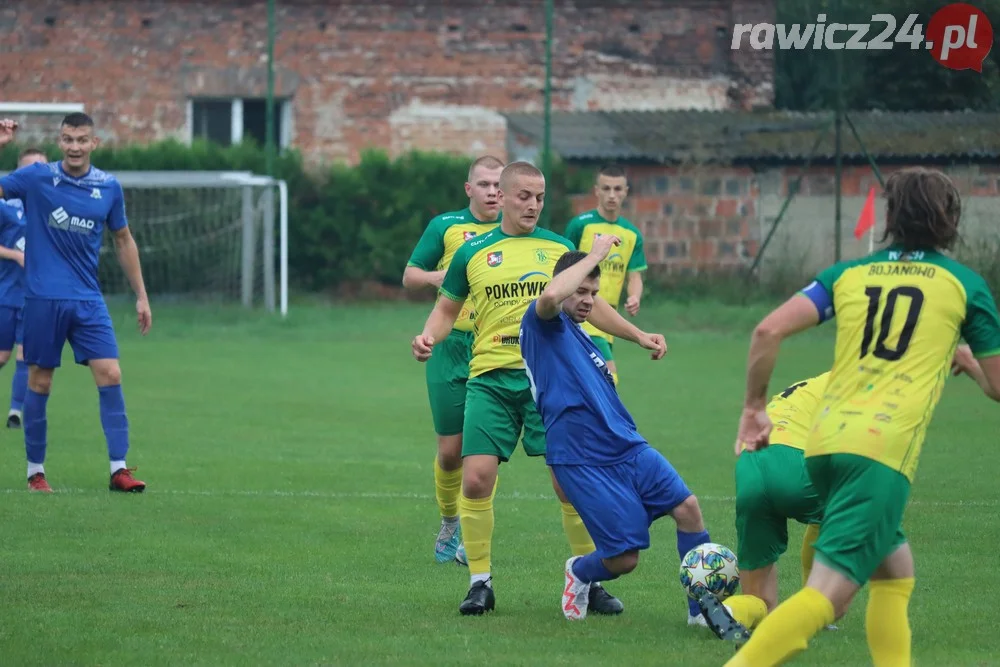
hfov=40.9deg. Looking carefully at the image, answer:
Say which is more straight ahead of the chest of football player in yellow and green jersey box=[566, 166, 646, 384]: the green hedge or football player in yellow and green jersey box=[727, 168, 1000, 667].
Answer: the football player in yellow and green jersey

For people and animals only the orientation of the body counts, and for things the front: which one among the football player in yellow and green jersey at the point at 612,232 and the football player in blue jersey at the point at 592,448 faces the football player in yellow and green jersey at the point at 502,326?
the football player in yellow and green jersey at the point at 612,232

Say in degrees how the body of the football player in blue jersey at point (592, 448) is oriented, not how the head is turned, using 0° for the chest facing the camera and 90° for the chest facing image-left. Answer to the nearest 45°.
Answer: approximately 315°

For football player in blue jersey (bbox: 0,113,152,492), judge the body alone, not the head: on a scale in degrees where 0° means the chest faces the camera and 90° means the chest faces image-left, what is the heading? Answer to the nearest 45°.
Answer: approximately 0°

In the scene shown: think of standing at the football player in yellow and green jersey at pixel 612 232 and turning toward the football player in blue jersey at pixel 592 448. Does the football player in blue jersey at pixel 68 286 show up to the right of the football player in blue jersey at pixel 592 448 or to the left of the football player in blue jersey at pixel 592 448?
right

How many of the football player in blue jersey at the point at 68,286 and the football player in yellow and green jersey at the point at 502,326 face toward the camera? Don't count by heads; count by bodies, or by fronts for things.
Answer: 2

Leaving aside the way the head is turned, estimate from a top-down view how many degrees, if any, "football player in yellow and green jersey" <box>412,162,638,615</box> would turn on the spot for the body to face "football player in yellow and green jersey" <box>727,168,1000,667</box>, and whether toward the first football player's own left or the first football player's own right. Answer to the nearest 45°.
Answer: approximately 45° to the first football player's own left

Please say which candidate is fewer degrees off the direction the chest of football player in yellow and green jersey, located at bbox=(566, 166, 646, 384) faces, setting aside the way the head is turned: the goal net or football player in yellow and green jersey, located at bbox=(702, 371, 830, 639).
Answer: the football player in yellow and green jersey

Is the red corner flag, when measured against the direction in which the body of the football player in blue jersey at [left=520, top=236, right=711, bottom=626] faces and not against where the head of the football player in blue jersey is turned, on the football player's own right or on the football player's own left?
on the football player's own left
